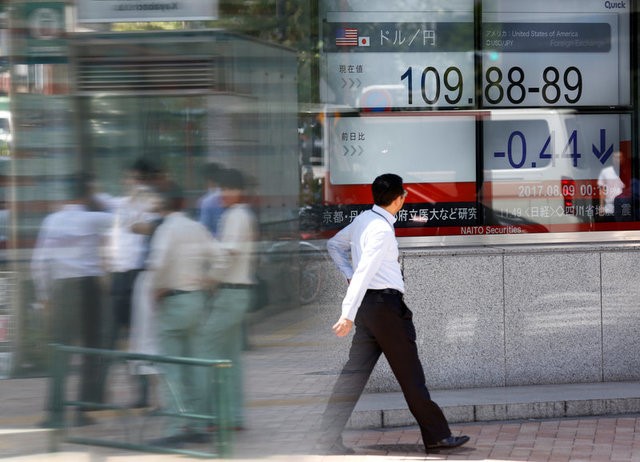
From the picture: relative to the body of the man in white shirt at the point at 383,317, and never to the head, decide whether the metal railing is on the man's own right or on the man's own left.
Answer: on the man's own right

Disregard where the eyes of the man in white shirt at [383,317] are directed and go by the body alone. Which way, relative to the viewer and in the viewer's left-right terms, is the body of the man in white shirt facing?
facing to the right of the viewer
